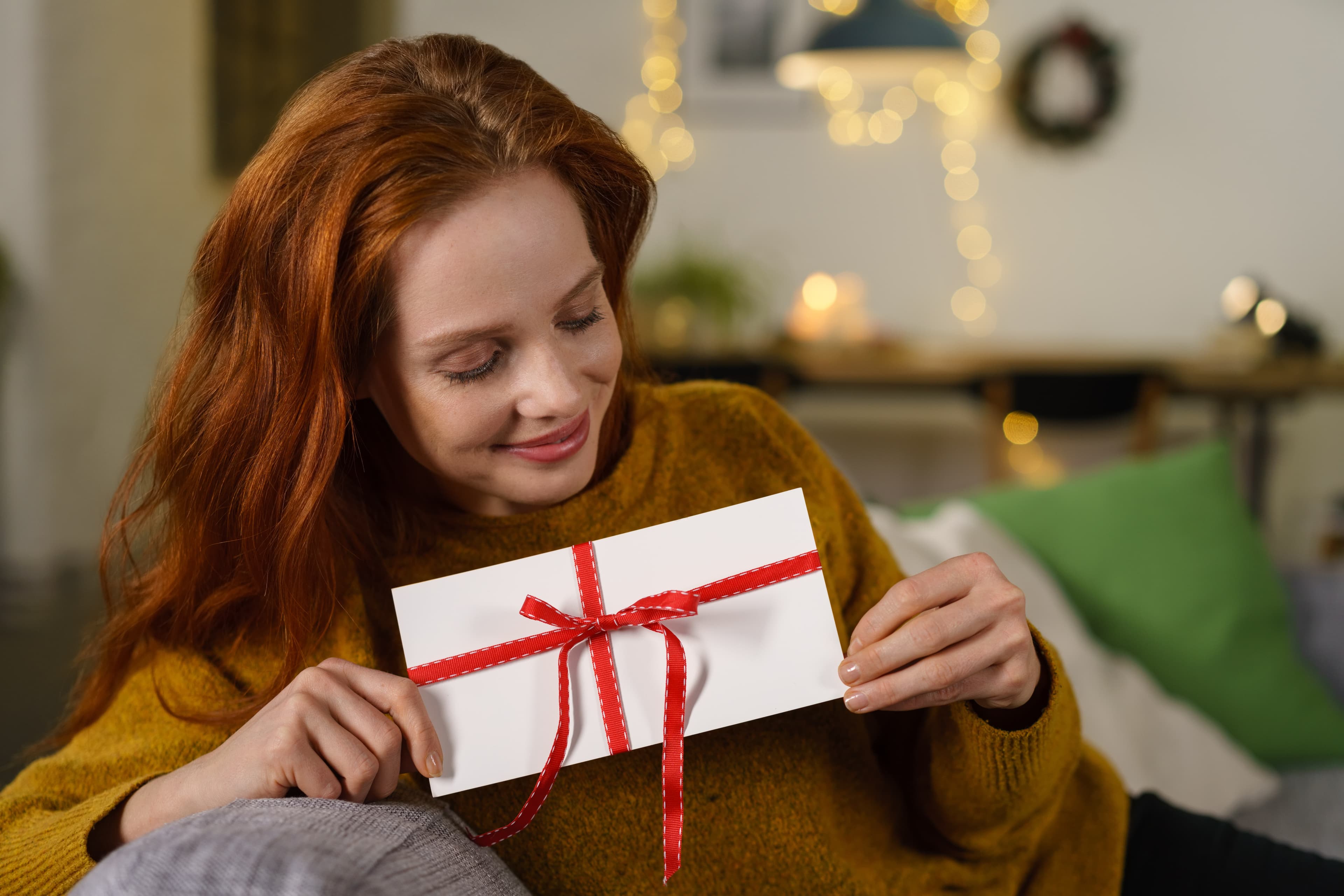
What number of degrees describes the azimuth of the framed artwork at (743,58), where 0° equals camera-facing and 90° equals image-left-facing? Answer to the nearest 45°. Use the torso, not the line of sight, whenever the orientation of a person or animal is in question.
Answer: approximately 0°

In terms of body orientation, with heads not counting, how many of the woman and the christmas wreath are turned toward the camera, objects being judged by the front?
2

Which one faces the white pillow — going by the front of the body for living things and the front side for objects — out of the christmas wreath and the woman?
the christmas wreath

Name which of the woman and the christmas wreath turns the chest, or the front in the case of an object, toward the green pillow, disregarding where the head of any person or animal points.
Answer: the christmas wreath

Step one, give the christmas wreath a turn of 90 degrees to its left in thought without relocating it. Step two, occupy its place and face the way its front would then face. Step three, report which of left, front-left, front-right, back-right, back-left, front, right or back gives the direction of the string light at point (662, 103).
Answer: back

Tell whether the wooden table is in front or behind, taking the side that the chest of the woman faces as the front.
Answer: behind

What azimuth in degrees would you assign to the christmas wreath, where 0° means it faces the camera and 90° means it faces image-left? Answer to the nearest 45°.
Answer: approximately 0°

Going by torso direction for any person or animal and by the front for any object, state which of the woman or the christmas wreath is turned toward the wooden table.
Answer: the christmas wreath

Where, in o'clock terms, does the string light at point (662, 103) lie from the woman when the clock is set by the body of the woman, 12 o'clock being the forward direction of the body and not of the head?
The string light is roughly at 6 o'clock from the woman.
